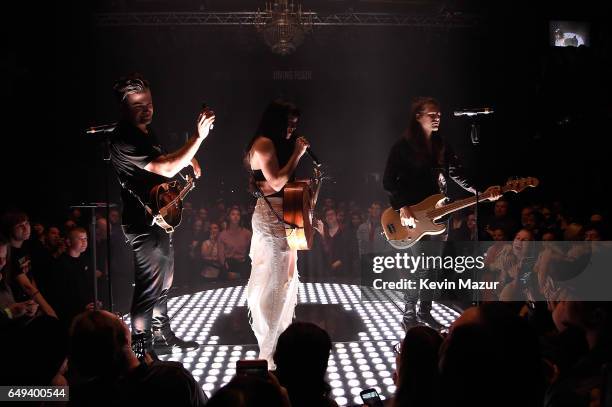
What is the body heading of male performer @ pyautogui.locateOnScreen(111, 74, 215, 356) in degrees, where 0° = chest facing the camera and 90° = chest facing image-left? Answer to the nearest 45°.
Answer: approximately 315°

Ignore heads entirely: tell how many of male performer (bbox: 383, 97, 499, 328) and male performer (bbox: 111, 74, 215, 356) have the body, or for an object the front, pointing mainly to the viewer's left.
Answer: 0

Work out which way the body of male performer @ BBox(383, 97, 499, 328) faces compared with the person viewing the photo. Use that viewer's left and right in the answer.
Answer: facing the viewer and to the right of the viewer

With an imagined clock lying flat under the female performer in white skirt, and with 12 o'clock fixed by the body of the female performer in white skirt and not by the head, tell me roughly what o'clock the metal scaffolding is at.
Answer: The metal scaffolding is roughly at 9 o'clock from the female performer in white skirt.

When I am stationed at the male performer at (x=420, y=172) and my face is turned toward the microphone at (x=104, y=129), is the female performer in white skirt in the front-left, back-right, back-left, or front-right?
front-left

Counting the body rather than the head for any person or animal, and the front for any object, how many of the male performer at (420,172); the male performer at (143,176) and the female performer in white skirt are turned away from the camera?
0

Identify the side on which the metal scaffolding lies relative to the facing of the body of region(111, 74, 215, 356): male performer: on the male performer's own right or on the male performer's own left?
on the male performer's own left

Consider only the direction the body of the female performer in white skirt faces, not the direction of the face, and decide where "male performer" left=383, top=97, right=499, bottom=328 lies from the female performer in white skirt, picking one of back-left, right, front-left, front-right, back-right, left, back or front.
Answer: front-left

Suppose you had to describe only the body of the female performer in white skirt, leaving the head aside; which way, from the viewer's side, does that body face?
to the viewer's right

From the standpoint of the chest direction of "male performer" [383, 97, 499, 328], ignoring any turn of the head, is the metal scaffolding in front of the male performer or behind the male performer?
behind

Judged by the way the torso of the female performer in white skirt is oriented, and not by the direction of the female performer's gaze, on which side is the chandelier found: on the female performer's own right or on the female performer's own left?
on the female performer's own left

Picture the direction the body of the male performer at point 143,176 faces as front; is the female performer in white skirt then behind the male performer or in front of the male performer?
in front

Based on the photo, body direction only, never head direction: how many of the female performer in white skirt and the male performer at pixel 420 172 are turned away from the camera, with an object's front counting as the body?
0

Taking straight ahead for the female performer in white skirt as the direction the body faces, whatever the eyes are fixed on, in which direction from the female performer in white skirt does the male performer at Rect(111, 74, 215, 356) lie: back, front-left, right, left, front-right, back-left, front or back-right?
back

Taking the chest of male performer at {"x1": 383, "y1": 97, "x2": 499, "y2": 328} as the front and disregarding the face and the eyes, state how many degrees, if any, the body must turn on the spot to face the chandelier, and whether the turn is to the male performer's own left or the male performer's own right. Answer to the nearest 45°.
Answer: approximately 180°
